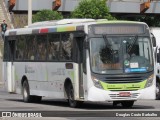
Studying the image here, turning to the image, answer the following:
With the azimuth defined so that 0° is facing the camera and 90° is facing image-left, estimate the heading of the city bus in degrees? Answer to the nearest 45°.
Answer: approximately 315°
